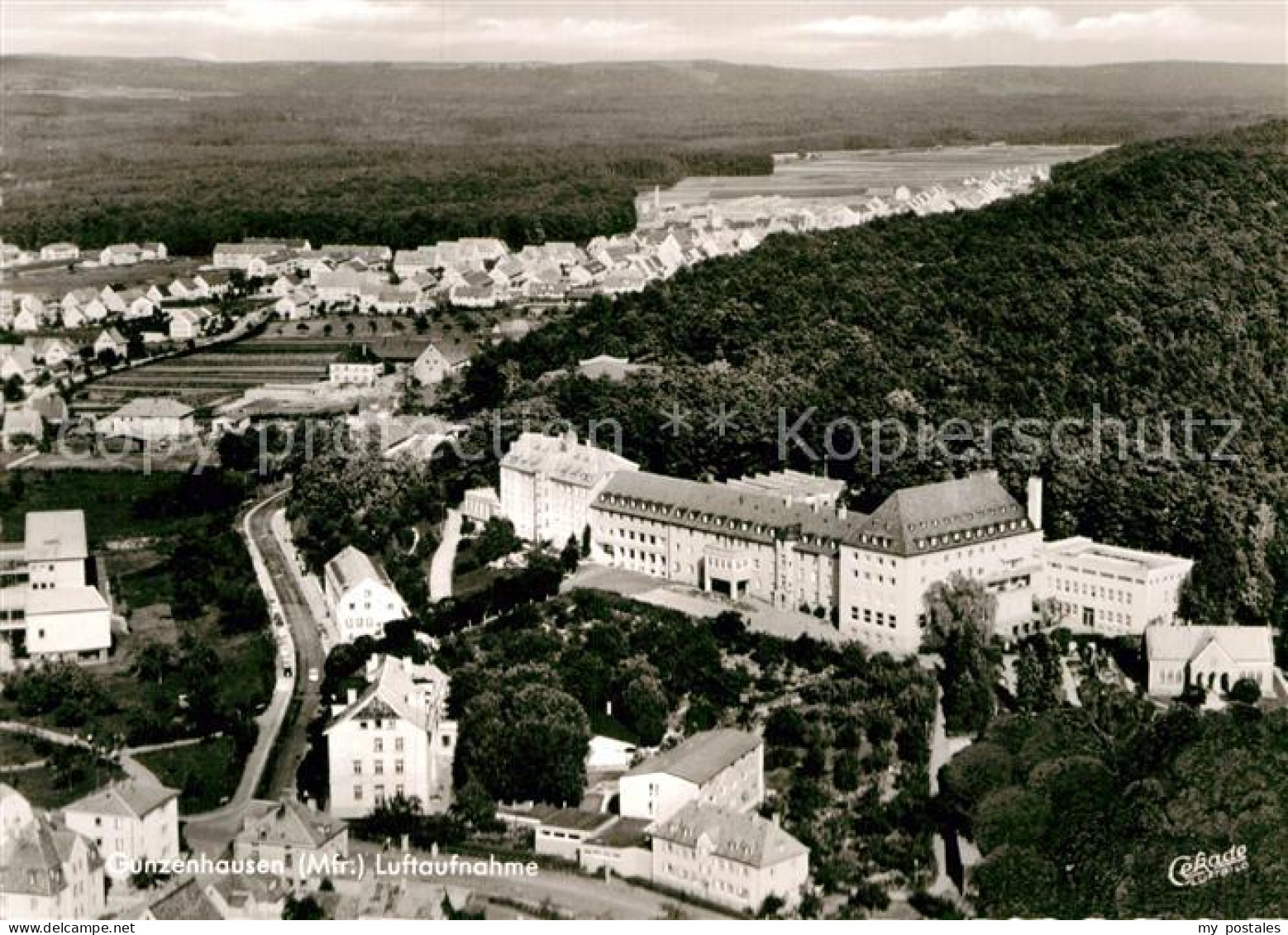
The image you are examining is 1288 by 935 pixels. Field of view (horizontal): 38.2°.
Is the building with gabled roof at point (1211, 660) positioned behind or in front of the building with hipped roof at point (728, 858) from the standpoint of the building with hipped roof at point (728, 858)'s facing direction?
behind

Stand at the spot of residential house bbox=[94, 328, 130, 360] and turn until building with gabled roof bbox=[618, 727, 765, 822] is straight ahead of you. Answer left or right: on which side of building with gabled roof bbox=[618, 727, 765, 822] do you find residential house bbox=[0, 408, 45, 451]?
right

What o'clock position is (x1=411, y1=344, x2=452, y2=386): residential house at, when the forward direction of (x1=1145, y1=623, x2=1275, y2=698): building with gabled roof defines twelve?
The residential house is roughly at 4 o'clock from the building with gabled roof.

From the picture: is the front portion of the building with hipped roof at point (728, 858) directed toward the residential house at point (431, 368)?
no

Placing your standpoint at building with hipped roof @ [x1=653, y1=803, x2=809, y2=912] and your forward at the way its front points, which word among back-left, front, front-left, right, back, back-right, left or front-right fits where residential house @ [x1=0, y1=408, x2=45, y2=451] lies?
right

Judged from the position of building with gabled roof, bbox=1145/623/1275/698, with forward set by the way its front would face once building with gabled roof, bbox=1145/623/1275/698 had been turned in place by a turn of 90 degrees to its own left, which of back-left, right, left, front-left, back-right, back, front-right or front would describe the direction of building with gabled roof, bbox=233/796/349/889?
back-right

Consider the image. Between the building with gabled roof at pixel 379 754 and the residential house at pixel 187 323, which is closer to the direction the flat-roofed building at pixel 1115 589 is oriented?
the building with gabled roof

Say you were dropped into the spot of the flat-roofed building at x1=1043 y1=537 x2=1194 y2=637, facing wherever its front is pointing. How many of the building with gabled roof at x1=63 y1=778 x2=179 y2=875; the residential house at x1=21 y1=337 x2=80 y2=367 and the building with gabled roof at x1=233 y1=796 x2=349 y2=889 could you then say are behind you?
0

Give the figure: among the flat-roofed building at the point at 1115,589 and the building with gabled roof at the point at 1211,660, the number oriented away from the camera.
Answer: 0

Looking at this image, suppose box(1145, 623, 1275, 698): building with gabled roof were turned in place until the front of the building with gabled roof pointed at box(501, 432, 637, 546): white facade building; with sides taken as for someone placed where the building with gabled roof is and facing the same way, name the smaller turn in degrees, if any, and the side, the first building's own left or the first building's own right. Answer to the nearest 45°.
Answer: approximately 90° to the first building's own right

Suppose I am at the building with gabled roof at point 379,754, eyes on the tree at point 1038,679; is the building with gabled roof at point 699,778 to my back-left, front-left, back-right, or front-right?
front-right

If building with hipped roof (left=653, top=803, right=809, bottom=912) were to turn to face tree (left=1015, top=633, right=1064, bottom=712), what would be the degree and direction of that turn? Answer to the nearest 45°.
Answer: approximately 180°

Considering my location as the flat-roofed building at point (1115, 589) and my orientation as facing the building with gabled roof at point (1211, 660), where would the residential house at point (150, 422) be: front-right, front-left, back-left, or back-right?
back-right

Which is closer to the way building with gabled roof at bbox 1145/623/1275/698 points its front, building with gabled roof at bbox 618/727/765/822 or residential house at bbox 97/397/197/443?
the building with gabled roof

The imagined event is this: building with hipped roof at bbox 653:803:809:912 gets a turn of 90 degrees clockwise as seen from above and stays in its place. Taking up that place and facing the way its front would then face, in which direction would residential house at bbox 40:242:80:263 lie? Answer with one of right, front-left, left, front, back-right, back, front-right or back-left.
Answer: front

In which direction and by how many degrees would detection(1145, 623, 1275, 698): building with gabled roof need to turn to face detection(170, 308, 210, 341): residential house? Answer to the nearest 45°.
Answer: approximately 90° to its right

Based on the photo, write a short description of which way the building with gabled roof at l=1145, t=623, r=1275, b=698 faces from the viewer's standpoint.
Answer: facing the viewer

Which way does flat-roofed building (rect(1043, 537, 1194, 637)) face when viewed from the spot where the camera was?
facing the viewer and to the left of the viewer
